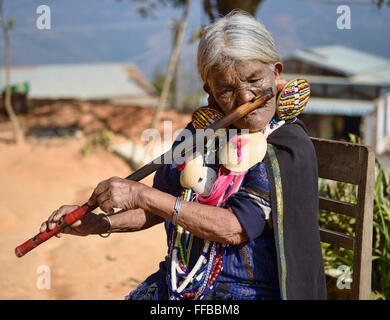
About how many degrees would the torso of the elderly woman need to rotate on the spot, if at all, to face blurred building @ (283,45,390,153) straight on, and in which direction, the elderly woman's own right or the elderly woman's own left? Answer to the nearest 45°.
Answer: approximately 135° to the elderly woman's own right

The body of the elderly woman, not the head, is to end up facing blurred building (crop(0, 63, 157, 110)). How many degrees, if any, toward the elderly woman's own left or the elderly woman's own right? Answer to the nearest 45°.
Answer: approximately 135° to the elderly woman's own right

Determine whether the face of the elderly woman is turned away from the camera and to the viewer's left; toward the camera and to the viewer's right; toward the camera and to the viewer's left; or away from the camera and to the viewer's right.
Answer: toward the camera and to the viewer's left

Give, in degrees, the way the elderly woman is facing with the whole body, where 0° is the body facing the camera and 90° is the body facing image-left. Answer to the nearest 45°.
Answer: approximately 45°
